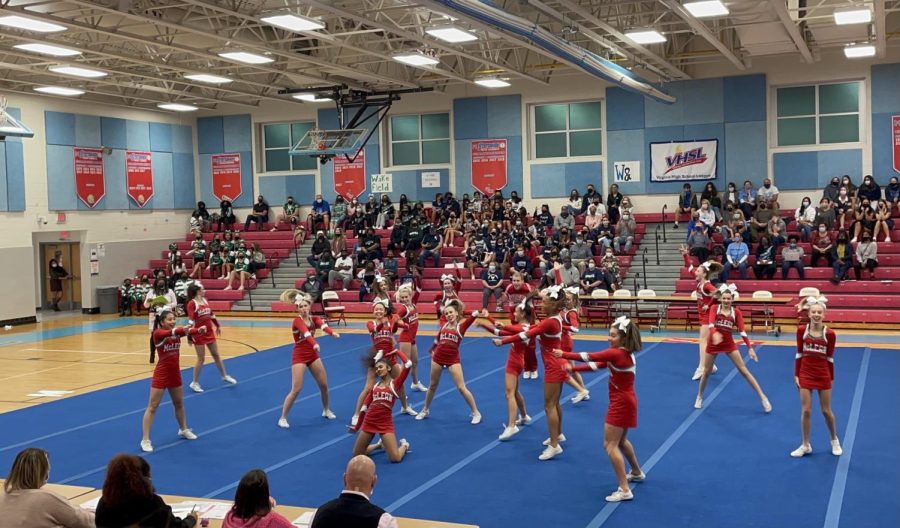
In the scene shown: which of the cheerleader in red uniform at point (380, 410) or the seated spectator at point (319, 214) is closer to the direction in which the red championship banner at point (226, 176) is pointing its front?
the cheerleader in red uniform

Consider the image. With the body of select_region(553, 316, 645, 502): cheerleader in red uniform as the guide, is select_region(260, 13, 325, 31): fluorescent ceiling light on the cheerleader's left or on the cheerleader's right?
on the cheerleader's right

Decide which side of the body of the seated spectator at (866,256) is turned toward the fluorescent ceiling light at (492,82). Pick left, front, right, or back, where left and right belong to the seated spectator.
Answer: right

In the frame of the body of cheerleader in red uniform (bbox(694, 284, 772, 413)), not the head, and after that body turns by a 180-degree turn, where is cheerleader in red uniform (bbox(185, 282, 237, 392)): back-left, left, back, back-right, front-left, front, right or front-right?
left

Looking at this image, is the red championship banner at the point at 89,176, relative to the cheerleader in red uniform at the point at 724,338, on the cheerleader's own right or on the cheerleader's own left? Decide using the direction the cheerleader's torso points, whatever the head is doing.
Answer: on the cheerleader's own right

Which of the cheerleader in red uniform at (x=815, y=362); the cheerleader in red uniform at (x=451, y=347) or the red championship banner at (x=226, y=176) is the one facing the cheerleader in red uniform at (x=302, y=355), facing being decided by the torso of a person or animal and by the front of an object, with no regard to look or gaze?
the red championship banner

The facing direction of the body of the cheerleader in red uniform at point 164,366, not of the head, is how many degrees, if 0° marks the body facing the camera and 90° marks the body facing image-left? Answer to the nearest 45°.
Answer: approximately 315°

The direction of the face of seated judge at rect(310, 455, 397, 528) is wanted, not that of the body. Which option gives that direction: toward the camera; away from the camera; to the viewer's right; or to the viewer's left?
away from the camera

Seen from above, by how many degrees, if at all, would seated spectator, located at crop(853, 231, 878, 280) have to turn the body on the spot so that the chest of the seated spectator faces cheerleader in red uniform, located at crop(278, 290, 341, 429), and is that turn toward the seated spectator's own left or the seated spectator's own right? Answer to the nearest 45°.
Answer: approximately 45° to the seated spectator's own right

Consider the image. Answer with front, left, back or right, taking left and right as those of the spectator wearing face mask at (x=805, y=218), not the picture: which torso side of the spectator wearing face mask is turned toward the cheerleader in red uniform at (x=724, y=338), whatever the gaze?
front
